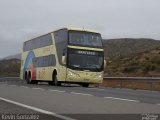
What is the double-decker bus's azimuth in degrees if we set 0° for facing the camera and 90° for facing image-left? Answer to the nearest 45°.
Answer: approximately 315°
